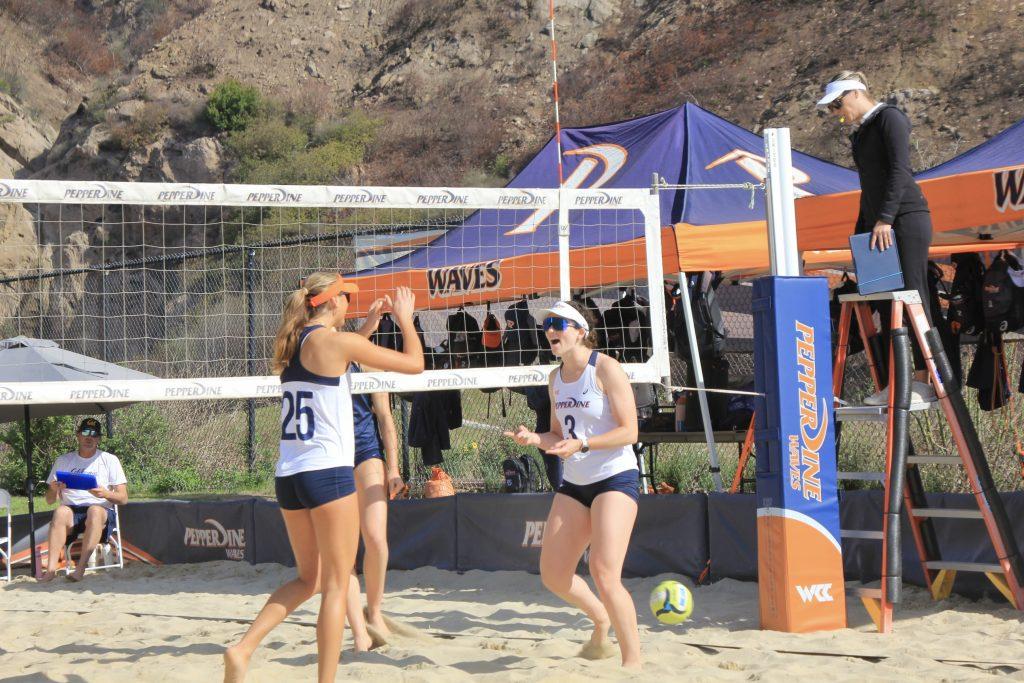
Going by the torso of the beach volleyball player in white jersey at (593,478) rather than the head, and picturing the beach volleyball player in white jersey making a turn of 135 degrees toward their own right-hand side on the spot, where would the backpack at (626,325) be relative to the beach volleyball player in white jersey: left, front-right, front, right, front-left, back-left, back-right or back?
front

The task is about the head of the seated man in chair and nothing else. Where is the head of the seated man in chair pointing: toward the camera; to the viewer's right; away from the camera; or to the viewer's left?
toward the camera

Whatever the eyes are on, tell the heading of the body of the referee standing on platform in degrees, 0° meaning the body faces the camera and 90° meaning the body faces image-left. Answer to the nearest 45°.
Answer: approximately 90°

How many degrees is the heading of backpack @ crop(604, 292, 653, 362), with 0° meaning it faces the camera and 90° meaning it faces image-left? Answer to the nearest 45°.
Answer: approximately 0°

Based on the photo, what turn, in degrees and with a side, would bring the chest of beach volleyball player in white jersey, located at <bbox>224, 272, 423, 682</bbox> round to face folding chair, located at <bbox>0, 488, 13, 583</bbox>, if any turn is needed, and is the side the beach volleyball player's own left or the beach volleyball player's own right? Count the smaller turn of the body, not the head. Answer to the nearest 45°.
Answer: approximately 90° to the beach volleyball player's own left

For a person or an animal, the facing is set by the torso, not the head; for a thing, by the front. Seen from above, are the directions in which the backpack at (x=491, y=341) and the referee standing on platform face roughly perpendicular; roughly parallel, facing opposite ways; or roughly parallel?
roughly perpendicular

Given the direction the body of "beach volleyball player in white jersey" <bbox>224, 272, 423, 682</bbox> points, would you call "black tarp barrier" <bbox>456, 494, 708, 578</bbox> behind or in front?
in front

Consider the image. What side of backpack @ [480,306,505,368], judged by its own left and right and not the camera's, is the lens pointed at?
front

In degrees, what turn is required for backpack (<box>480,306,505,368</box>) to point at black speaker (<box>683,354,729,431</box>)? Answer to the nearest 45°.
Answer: approximately 90° to its left

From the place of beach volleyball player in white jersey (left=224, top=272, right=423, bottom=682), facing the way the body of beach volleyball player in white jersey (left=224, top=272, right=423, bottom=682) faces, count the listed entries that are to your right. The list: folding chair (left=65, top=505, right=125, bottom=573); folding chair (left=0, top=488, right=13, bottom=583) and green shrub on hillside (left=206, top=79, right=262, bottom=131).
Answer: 0

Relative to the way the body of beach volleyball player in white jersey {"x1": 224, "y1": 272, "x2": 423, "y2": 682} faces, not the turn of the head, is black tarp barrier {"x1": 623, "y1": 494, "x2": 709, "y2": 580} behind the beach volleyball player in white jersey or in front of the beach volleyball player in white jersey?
in front

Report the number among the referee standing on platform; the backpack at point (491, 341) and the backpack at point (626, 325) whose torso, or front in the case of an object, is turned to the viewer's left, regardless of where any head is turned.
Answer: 1

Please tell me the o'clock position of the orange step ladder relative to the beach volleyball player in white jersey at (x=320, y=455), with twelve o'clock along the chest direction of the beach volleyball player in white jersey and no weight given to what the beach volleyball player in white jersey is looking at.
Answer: The orange step ladder is roughly at 1 o'clock from the beach volleyball player in white jersey.

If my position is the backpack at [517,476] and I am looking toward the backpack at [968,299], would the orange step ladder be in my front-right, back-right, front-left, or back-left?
front-right

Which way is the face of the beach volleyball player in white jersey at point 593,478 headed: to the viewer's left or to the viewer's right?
to the viewer's left
